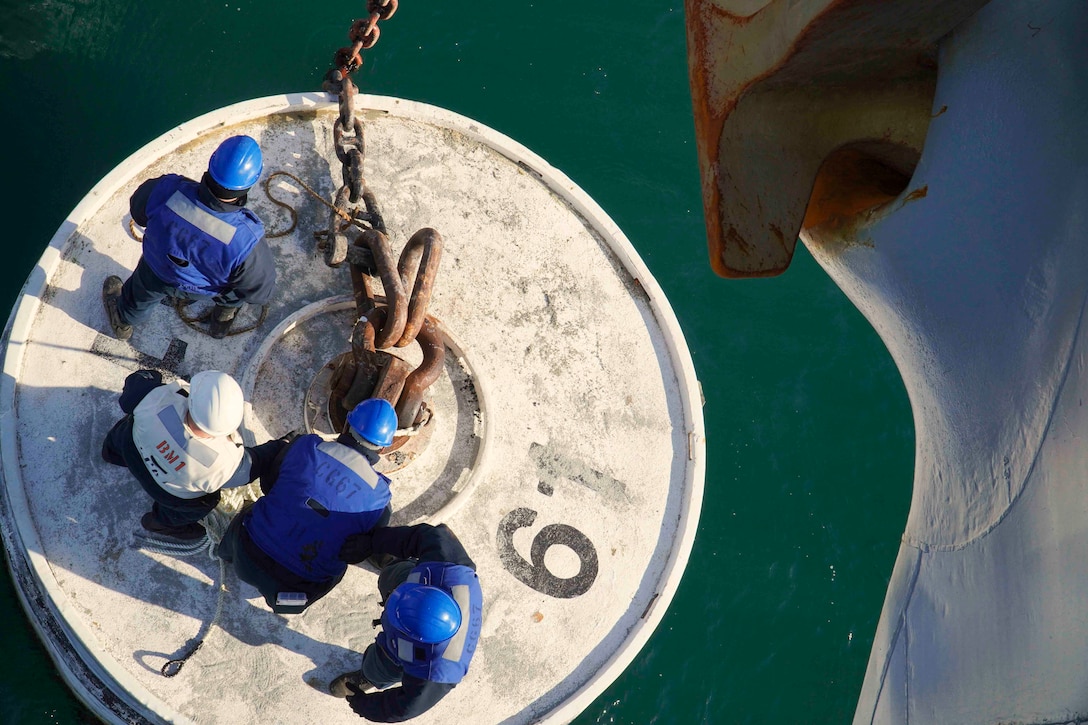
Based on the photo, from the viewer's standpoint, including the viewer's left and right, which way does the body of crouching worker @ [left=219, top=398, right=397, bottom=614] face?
facing away from the viewer and to the right of the viewer

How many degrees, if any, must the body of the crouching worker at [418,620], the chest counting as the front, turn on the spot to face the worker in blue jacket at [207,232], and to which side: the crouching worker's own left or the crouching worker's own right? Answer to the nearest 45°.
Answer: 0° — they already face them

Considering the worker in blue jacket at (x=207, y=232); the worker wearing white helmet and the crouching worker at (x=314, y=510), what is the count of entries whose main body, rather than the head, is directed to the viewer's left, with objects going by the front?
0

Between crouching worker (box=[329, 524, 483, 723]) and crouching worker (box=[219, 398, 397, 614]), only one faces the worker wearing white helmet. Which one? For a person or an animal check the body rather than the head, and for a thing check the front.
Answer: crouching worker (box=[329, 524, 483, 723])

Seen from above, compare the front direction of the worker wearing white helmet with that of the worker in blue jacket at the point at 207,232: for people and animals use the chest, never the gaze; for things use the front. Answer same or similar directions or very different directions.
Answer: same or similar directions

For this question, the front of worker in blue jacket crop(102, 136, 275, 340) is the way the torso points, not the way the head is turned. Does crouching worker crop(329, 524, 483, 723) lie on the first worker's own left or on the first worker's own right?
on the first worker's own right

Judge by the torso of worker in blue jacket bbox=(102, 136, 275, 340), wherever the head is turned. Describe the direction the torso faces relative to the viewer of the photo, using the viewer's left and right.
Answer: facing away from the viewer and to the right of the viewer

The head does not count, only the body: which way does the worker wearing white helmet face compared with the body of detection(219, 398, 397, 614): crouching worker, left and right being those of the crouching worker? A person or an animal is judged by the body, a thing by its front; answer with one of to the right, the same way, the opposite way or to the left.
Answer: the same way

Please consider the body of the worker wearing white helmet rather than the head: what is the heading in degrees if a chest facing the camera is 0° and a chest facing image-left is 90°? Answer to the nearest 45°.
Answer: approximately 225°

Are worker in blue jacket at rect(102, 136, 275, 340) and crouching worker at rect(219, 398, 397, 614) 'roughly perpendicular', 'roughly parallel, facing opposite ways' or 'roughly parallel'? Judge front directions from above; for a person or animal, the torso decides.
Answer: roughly parallel

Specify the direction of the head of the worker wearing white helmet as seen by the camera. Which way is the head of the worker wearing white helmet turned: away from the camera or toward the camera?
away from the camera
